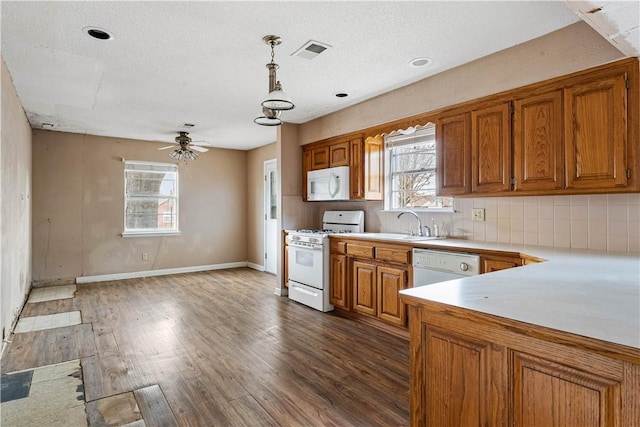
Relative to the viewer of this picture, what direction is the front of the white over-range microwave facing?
facing the viewer and to the left of the viewer

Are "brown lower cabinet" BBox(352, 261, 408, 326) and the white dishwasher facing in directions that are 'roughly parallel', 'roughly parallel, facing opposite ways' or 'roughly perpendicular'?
roughly parallel

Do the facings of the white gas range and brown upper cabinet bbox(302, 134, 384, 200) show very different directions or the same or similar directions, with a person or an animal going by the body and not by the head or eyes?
same or similar directions

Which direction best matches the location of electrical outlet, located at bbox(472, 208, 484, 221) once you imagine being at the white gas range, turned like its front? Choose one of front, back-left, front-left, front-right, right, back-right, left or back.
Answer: left

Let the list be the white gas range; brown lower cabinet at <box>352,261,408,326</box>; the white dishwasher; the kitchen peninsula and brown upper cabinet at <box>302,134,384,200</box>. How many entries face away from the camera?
0

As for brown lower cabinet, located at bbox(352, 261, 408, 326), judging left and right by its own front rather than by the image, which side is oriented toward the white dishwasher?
left

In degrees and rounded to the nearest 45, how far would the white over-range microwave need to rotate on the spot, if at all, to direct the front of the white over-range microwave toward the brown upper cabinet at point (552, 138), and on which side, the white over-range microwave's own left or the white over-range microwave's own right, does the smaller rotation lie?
approximately 90° to the white over-range microwave's own left

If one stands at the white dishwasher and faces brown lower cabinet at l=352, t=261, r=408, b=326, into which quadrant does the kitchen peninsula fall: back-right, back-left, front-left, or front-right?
back-left

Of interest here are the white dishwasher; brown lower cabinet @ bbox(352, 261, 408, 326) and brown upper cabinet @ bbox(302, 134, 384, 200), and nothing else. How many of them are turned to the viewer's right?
0

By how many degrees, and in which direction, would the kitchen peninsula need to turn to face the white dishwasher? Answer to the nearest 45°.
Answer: approximately 135° to its right

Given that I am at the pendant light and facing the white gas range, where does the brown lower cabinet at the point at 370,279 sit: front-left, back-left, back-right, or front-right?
front-right

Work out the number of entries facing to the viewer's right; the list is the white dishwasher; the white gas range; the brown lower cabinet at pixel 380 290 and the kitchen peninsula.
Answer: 0

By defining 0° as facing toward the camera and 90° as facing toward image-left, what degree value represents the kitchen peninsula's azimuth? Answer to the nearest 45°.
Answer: approximately 45°

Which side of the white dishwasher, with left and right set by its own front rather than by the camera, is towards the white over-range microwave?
right

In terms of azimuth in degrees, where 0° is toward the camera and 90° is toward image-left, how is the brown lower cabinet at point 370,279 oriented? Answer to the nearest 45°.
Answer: approximately 45°
